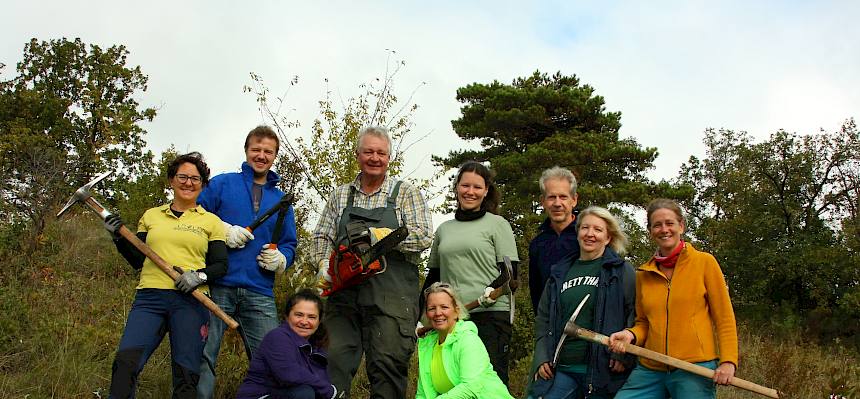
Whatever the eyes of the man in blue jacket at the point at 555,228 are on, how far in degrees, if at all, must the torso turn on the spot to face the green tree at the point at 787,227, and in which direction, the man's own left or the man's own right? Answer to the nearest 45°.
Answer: approximately 180°

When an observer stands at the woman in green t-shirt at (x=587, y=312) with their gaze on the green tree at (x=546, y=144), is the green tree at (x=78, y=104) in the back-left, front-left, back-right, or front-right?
front-left

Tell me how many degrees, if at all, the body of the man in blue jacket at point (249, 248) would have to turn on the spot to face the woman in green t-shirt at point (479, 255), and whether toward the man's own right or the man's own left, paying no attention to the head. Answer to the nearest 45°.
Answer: approximately 90° to the man's own left

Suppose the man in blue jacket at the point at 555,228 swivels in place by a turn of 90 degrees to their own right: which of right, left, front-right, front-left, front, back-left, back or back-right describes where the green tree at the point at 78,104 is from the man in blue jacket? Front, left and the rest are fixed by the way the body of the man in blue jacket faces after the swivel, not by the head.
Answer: front-right

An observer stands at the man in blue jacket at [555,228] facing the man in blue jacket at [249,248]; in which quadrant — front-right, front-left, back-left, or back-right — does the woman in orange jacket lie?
back-left

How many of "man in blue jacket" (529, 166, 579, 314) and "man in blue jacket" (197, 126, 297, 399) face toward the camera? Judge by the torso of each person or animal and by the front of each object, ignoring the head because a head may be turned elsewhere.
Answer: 2

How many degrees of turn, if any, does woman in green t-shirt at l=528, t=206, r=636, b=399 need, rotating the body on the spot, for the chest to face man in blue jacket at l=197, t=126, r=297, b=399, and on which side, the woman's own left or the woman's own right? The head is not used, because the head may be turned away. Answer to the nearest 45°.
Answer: approximately 45° to the woman's own right

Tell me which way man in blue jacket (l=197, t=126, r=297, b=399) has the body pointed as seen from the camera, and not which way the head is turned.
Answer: toward the camera

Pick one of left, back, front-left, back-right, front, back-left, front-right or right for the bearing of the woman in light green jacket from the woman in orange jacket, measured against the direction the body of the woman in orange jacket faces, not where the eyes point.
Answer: front-right

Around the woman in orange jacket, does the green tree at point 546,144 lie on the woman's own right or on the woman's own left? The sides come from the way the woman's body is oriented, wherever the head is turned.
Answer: on the woman's own right

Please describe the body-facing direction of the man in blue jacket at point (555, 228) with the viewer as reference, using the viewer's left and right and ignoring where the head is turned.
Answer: facing the viewer

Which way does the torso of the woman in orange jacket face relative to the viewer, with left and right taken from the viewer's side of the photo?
facing the viewer and to the left of the viewer

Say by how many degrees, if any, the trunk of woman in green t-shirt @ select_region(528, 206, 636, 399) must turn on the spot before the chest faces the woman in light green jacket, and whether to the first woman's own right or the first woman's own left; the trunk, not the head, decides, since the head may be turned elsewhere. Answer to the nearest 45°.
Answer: approximately 45° to the first woman's own right
